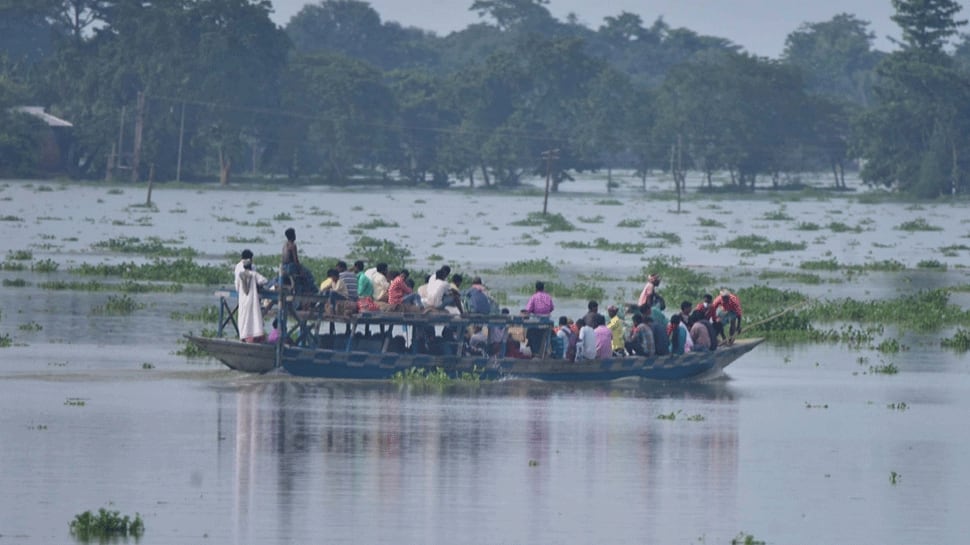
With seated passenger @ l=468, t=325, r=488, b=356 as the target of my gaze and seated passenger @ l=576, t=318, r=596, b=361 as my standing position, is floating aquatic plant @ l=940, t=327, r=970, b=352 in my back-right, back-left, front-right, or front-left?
back-right

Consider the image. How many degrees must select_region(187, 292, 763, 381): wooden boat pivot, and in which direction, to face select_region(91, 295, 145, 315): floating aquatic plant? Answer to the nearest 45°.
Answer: approximately 135° to its left

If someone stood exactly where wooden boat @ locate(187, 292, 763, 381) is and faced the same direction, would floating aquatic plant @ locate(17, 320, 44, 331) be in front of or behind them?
behind

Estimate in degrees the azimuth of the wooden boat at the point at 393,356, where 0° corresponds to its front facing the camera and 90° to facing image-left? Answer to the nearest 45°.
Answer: approximately 270°

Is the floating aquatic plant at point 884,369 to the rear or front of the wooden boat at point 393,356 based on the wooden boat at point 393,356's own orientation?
to the front

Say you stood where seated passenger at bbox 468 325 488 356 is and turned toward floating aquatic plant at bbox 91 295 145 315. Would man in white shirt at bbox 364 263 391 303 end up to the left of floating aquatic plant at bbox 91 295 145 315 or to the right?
left
